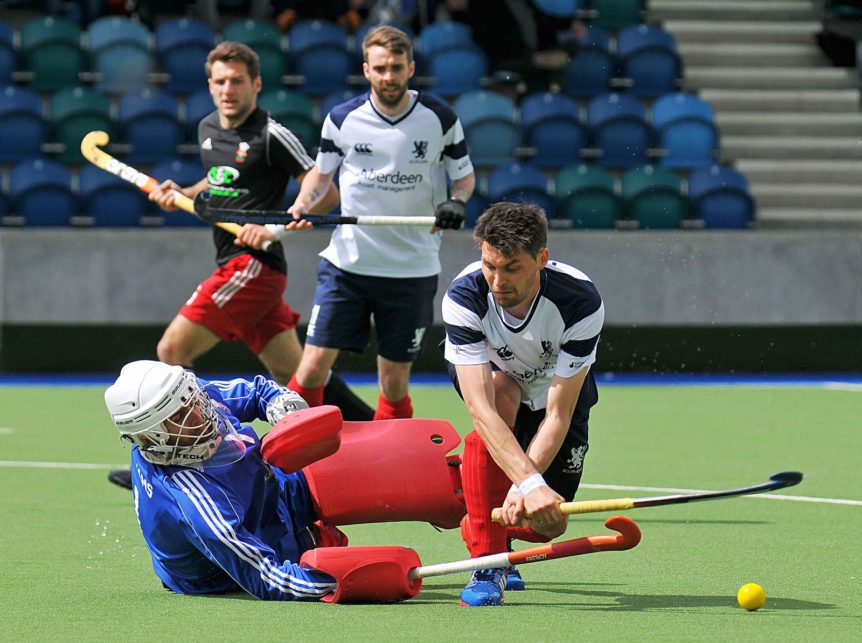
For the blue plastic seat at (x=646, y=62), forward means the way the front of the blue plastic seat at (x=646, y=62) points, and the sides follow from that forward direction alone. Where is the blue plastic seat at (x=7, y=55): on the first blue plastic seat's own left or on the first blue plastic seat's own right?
on the first blue plastic seat's own right

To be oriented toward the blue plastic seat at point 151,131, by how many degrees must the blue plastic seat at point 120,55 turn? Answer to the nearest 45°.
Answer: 0° — it already faces it

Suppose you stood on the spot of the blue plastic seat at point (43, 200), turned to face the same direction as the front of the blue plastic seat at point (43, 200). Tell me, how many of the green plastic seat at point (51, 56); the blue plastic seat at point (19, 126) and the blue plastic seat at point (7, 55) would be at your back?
3

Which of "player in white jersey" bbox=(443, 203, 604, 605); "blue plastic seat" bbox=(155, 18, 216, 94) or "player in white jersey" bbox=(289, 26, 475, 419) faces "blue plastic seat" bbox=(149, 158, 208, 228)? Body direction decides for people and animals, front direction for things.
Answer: "blue plastic seat" bbox=(155, 18, 216, 94)

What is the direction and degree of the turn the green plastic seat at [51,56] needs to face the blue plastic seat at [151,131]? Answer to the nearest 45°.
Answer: approximately 45° to its left

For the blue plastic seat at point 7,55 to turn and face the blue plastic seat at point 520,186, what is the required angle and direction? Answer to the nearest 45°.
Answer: approximately 45° to its left

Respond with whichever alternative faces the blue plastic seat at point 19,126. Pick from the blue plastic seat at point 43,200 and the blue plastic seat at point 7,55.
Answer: the blue plastic seat at point 7,55

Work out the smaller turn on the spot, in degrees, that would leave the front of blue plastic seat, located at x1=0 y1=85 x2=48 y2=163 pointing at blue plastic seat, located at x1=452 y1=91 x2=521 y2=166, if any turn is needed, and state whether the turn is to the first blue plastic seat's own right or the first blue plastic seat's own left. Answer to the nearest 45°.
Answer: approximately 90° to the first blue plastic seat's own left

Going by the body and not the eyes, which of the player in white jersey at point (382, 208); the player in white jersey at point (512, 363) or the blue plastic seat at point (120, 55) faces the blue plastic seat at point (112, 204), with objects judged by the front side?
the blue plastic seat at point (120, 55)
